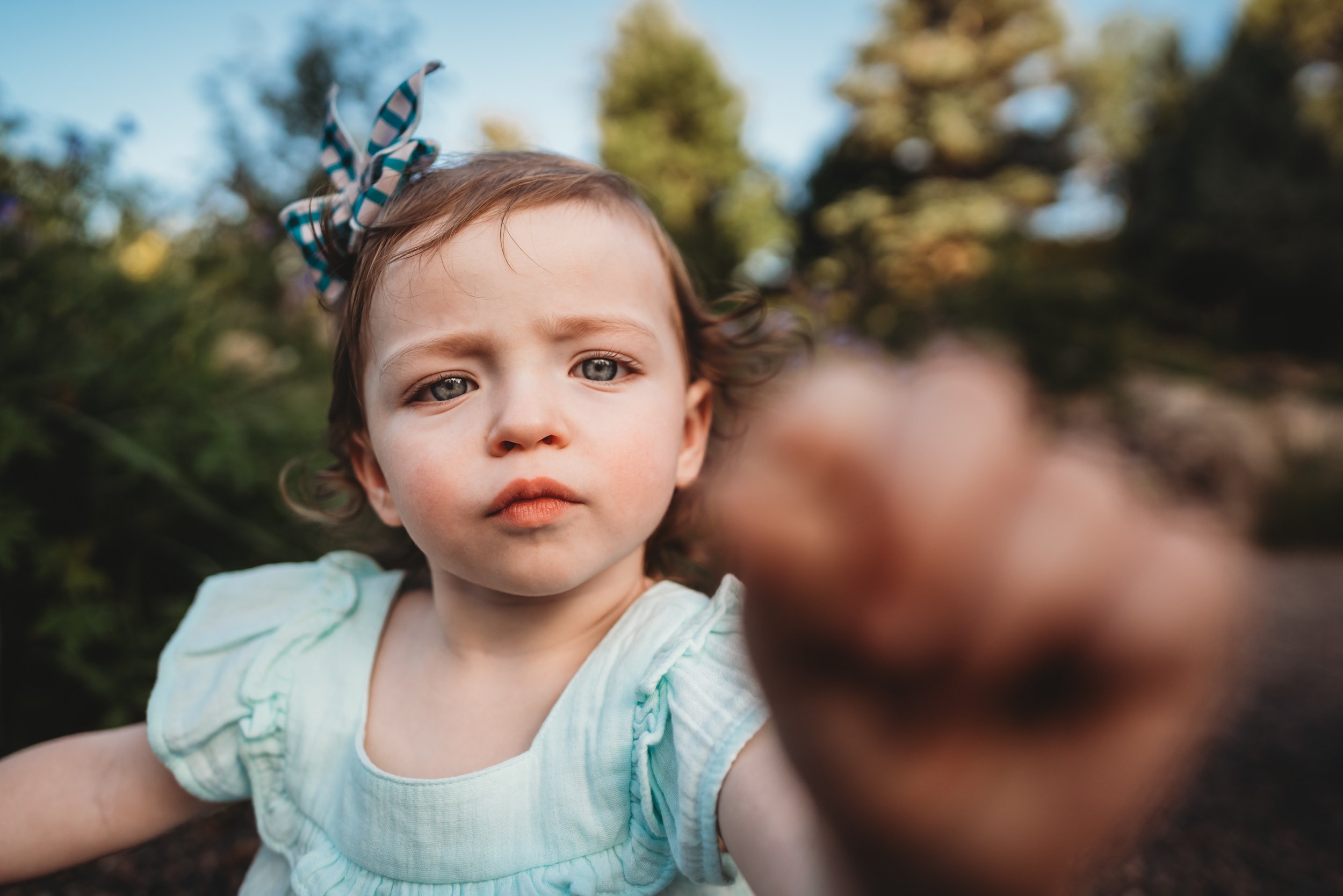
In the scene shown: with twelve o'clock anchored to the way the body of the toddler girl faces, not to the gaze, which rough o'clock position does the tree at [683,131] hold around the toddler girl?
The tree is roughly at 6 o'clock from the toddler girl.

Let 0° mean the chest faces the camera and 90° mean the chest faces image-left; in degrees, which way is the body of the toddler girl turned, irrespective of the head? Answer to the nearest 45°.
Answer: approximately 0°
